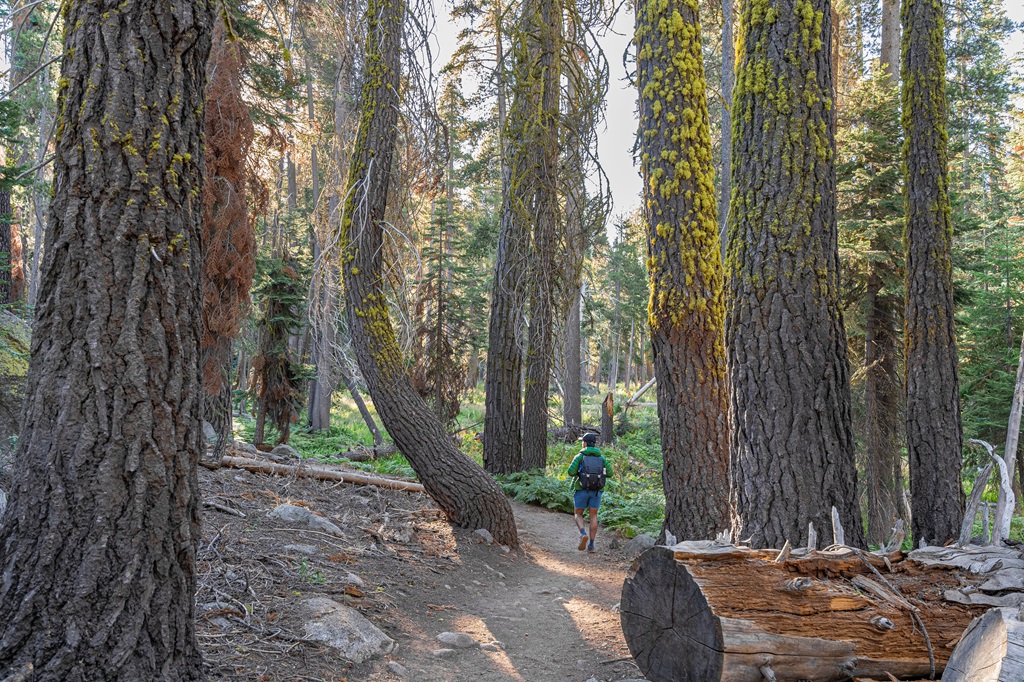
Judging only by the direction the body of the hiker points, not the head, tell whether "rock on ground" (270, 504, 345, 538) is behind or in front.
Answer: behind

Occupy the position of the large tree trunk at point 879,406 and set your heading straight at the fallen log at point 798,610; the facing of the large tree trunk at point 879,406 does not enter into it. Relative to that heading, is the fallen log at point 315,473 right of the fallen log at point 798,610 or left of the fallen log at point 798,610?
right

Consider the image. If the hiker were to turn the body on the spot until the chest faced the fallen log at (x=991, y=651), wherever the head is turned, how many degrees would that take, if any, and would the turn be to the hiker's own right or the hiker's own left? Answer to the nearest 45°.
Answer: approximately 180°

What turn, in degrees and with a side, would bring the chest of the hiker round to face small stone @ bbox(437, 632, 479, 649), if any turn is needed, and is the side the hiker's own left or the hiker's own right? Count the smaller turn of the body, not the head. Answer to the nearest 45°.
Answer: approximately 180°

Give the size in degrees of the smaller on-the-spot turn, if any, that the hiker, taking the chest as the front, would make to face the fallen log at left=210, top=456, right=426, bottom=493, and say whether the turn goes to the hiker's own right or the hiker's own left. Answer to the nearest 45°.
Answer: approximately 90° to the hiker's own left

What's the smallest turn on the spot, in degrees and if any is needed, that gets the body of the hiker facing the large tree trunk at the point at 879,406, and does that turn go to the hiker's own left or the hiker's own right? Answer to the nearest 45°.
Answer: approximately 45° to the hiker's own right

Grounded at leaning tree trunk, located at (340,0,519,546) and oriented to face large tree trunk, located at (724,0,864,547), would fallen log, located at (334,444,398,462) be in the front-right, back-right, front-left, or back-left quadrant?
back-left

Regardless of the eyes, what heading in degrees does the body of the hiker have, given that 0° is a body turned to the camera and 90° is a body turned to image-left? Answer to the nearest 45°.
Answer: approximately 180°

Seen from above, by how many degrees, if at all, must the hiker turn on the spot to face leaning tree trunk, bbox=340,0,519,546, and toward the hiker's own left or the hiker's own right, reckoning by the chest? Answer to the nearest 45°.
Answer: approximately 135° to the hiker's own left

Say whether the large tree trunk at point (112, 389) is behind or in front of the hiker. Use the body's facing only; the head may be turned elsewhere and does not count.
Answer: behind

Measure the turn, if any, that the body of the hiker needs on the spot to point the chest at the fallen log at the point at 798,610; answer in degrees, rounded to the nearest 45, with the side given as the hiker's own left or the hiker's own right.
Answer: approximately 180°

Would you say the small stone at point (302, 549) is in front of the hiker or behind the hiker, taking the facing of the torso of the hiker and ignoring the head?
behind
